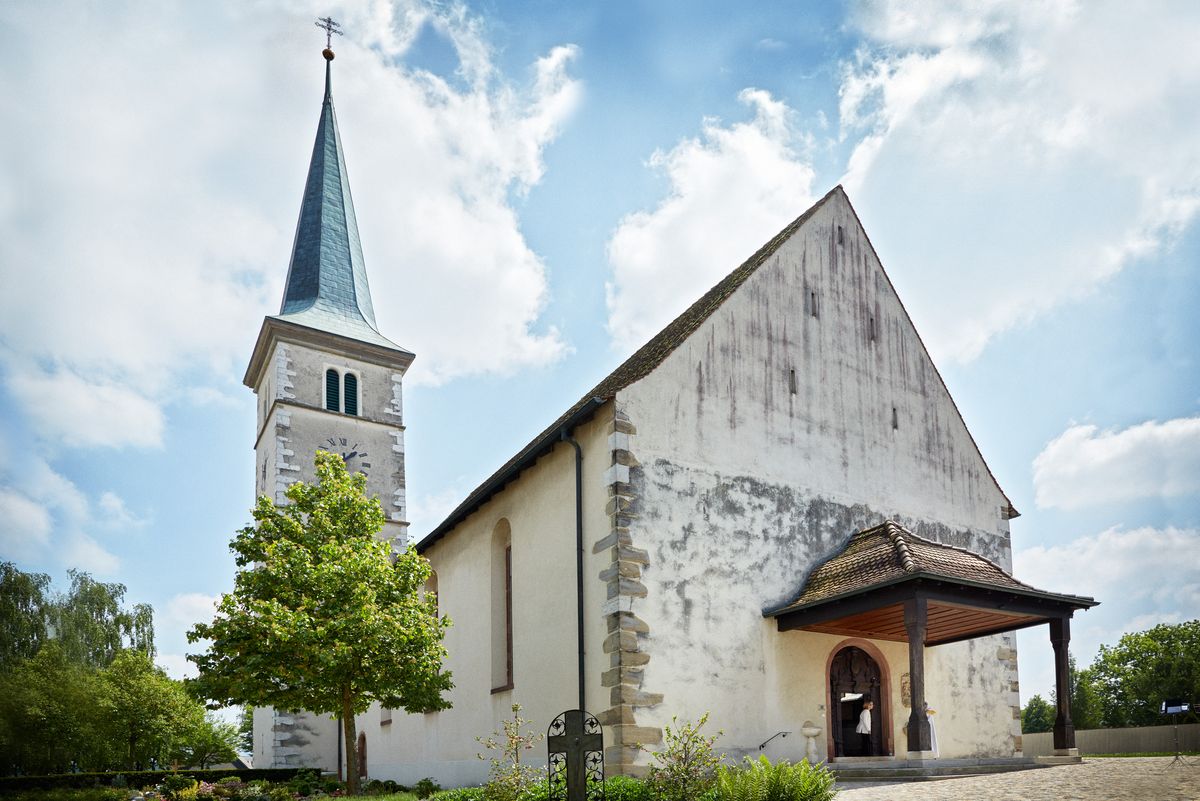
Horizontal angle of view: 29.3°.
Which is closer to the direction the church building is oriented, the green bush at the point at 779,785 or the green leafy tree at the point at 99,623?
the green bush

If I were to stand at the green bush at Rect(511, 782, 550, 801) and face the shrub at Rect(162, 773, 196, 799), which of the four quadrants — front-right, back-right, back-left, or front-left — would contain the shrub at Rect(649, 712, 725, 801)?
back-right

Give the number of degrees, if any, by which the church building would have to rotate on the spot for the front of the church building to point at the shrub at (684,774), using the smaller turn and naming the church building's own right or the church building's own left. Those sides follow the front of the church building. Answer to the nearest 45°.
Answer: approximately 45° to the church building's own right

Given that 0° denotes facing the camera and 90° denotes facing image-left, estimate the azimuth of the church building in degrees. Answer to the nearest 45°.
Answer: approximately 315°

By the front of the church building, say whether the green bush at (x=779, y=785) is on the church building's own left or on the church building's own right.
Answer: on the church building's own right

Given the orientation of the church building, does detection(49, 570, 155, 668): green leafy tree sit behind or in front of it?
behind
